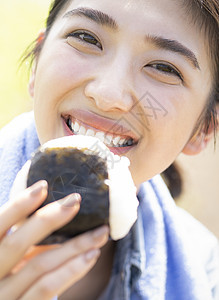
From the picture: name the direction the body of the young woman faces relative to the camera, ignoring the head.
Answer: toward the camera
